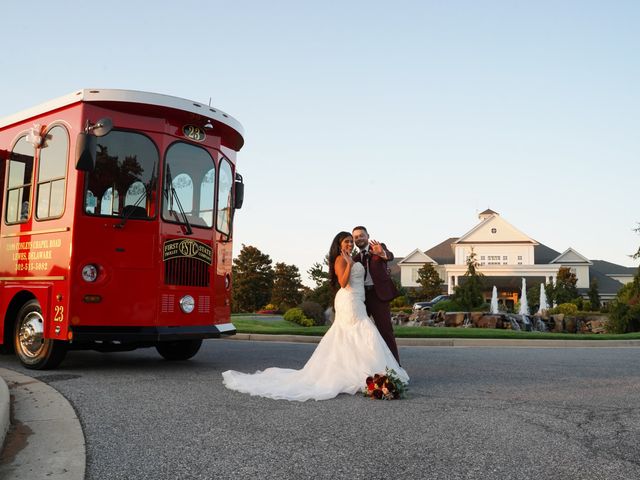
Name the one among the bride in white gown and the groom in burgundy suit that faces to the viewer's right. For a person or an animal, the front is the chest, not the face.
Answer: the bride in white gown

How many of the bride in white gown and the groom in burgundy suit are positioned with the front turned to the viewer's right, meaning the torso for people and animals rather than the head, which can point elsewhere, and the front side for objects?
1

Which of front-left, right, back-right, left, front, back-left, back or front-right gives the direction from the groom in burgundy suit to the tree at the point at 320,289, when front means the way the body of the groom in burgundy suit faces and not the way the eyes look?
back-right

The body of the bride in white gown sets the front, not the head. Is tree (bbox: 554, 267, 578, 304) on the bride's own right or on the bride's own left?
on the bride's own left

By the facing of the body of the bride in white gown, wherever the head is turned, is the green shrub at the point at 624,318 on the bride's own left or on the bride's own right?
on the bride's own left

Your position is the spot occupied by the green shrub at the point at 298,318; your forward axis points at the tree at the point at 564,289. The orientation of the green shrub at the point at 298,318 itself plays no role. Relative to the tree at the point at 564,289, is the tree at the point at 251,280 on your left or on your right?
left

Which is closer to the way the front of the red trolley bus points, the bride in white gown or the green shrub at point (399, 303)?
the bride in white gown

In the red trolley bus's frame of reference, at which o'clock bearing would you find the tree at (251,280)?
The tree is roughly at 8 o'clock from the red trolley bus.

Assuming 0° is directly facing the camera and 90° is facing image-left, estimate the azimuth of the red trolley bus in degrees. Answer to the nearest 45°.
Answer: approximately 315°

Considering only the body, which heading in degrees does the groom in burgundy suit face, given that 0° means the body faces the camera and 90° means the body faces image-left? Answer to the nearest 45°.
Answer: approximately 45°
